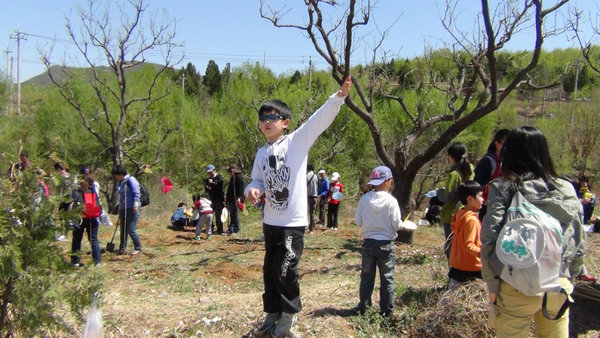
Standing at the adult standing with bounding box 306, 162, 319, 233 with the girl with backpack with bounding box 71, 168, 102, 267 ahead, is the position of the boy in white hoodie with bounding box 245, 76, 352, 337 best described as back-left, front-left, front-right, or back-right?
front-left

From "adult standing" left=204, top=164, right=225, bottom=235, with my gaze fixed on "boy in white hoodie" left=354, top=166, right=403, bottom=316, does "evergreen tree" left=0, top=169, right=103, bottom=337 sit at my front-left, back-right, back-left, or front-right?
front-right

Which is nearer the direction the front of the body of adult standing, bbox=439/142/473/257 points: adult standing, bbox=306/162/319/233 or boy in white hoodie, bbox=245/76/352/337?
the adult standing

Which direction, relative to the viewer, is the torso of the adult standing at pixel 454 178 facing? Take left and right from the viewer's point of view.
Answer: facing away from the viewer and to the left of the viewer

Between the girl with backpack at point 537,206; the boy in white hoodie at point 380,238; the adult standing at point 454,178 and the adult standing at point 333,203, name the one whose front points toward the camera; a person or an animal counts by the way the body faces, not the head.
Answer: the adult standing at point 333,203

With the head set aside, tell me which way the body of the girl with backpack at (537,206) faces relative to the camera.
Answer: away from the camera

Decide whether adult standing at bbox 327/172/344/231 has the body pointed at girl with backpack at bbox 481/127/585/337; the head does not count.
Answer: yes

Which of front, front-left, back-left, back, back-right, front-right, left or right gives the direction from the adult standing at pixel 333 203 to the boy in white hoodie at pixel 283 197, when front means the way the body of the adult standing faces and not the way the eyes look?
front

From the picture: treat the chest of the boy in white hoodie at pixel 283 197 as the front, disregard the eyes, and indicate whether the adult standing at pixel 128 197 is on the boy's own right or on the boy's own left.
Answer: on the boy's own right

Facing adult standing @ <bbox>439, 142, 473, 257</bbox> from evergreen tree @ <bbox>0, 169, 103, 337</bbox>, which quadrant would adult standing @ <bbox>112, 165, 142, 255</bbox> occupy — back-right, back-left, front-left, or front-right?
front-left

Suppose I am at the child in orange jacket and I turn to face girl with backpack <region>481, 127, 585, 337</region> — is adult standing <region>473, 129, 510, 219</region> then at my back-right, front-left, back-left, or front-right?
back-left

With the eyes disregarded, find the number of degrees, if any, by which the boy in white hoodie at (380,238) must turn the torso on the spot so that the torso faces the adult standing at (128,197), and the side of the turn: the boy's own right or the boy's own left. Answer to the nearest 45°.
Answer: approximately 45° to the boy's own left
